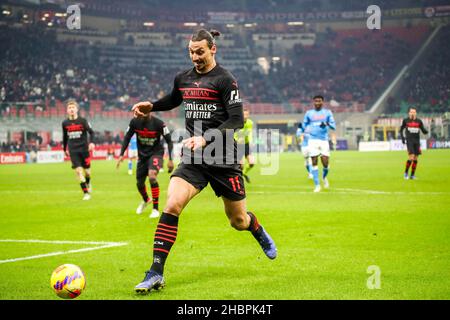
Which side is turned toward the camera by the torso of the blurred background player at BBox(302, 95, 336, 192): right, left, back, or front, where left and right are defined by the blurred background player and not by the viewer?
front

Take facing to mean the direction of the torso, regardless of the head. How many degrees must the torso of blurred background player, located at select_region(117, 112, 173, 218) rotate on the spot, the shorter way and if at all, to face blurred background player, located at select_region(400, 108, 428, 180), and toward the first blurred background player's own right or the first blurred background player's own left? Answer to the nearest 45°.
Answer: approximately 135° to the first blurred background player's own left

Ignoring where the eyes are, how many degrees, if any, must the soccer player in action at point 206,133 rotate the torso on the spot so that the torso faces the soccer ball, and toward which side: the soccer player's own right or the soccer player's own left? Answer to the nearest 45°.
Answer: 0° — they already face it

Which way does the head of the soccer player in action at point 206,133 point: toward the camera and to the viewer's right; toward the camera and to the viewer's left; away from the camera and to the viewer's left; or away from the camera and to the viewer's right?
toward the camera and to the viewer's left

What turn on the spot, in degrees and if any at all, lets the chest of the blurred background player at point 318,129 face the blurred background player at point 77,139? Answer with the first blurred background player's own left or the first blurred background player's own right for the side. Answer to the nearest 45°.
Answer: approximately 90° to the first blurred background player's own right

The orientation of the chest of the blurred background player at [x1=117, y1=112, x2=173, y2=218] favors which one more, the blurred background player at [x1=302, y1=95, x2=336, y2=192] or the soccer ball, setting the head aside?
the soccer ball

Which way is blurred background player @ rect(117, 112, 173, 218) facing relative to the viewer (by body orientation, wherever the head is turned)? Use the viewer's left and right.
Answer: facing the viewer

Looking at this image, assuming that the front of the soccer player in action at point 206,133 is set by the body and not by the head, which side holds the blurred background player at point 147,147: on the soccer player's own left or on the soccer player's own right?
on the soccer player's own right

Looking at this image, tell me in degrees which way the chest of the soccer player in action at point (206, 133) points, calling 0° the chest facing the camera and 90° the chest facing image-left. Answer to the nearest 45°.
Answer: approximately 45°

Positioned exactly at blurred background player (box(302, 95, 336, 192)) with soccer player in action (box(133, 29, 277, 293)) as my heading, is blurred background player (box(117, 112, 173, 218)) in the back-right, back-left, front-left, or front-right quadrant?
front-right

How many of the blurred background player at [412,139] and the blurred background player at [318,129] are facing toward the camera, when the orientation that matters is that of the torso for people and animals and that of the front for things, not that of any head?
2

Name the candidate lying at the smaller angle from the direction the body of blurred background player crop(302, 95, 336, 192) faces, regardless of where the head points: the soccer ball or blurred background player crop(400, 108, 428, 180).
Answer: the soccer ball

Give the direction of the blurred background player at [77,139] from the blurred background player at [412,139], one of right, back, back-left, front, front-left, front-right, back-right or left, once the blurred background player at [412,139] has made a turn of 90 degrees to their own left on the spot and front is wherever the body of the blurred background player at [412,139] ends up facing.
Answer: back-right

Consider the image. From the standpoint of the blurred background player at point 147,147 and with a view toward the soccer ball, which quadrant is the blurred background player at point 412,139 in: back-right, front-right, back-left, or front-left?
back-left

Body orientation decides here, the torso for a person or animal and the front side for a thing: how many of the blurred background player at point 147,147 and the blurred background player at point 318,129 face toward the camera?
2

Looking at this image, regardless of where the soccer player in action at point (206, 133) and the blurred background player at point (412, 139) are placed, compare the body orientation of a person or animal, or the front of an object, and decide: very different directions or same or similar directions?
same or similar directions

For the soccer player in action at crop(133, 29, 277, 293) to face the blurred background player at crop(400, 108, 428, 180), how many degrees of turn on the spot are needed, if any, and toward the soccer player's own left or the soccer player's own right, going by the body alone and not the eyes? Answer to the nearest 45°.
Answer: approximately 180°

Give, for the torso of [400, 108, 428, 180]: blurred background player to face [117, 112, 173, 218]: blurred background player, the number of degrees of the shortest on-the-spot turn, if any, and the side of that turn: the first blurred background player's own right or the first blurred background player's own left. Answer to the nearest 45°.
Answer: approximately 45° to the first blurred background player's own right
